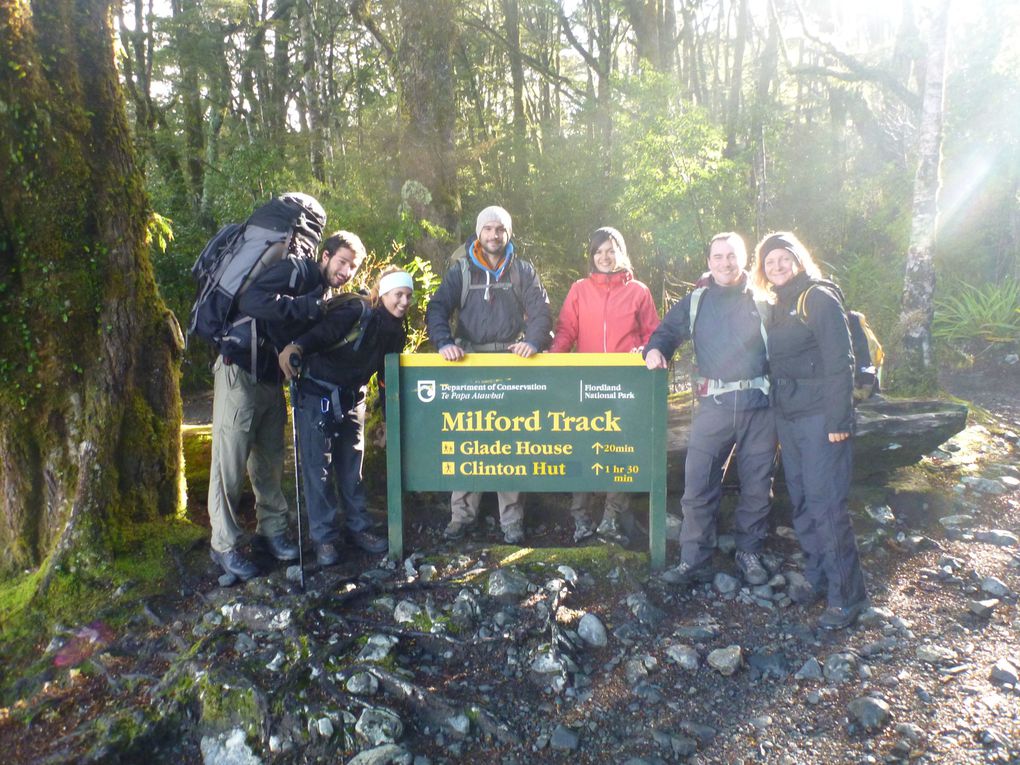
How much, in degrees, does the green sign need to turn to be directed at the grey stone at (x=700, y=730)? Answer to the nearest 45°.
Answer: approximately 45° to its left

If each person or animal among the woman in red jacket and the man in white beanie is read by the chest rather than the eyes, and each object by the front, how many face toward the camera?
2

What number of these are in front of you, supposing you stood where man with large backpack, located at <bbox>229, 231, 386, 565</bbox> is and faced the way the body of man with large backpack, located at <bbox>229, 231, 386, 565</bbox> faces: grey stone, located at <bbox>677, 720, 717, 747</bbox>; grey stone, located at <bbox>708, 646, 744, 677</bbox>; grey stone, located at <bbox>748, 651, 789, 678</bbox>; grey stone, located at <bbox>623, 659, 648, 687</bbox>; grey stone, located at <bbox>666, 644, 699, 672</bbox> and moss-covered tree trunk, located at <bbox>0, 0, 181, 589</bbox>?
5

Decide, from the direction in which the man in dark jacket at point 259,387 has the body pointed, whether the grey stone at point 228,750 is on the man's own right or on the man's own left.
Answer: on the man's own right

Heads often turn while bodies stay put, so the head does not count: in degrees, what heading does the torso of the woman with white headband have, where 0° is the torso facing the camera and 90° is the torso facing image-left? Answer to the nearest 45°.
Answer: approximately 315°

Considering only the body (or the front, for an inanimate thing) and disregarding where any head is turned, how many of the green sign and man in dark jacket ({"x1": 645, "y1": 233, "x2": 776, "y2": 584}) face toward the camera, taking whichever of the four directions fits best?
2
